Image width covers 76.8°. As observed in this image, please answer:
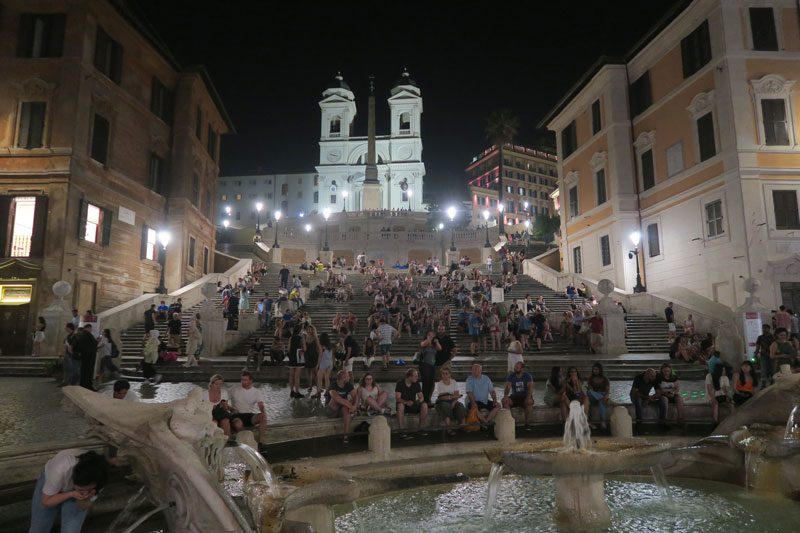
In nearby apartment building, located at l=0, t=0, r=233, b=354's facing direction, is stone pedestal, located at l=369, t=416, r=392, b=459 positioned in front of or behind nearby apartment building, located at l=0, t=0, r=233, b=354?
in front

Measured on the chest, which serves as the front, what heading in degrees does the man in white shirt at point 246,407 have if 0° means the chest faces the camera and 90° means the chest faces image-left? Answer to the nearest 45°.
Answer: approximately 0°

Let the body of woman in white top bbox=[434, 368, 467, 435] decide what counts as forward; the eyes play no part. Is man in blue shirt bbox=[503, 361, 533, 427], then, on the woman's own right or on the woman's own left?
on the woman's own left

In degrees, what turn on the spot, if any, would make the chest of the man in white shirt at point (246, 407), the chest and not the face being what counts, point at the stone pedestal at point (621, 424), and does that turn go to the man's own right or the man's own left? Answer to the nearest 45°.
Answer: approximately 90° to the man's own left

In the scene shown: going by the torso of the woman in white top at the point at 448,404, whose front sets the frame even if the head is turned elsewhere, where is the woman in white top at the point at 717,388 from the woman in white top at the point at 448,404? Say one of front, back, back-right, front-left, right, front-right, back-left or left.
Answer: left
